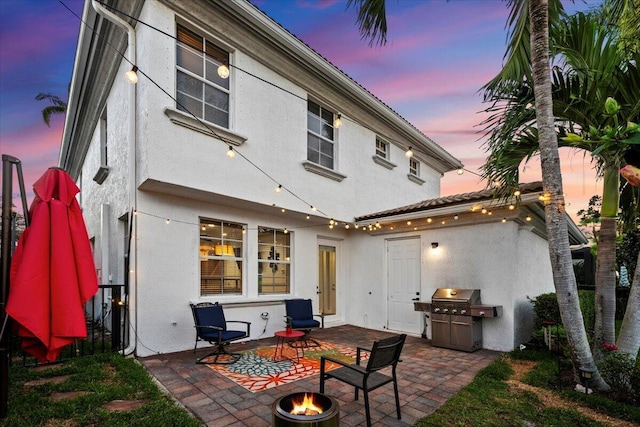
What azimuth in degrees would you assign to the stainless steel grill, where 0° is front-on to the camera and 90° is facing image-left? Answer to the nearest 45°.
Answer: approximately 45°

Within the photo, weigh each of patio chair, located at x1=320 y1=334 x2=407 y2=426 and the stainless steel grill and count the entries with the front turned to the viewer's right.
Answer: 0

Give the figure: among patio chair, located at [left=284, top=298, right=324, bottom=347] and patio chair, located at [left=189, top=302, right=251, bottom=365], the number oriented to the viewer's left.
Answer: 0

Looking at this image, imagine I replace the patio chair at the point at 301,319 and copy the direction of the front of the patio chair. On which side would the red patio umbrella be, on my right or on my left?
on my right

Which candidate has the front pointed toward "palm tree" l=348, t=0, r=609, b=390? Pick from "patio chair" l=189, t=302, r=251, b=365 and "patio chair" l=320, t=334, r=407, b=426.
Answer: "patio chair" l=189, t=302, r=251, b=365

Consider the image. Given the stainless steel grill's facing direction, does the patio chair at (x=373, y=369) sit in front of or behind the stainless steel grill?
in front

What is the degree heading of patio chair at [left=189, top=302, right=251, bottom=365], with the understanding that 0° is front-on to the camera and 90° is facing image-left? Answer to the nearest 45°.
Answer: approximately 315°
